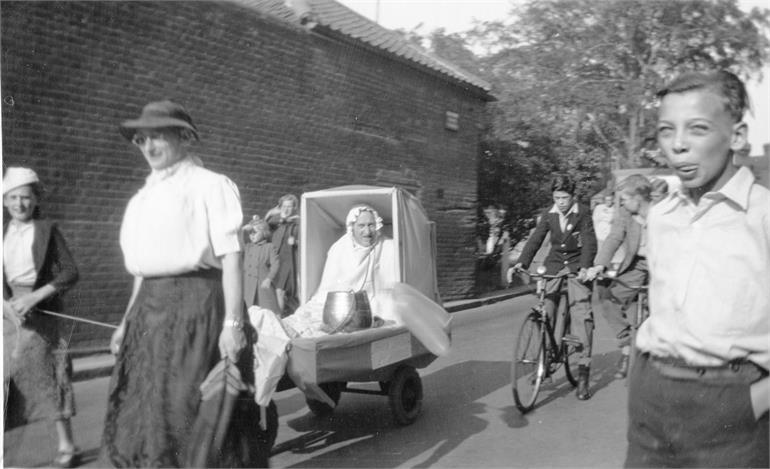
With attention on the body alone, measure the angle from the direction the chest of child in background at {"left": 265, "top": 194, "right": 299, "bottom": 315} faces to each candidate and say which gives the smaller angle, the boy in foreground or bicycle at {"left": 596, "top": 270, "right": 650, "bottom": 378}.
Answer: the boy in foreground

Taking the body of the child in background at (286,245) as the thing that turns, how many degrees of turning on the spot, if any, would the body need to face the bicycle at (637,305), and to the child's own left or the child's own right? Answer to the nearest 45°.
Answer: approximately 90° to the child's own left

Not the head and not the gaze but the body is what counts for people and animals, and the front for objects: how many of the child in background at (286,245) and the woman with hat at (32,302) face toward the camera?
2

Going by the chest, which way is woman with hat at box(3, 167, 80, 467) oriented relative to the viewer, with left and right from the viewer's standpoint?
facing the viewer

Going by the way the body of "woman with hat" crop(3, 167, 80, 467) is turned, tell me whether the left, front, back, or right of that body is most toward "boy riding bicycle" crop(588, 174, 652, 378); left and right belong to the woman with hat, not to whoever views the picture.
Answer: left

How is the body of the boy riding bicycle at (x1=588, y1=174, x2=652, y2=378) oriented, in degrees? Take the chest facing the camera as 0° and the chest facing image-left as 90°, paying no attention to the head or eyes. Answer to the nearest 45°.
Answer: approximately 45°

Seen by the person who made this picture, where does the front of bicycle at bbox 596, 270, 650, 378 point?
facing the viewer and to the left of the viewer

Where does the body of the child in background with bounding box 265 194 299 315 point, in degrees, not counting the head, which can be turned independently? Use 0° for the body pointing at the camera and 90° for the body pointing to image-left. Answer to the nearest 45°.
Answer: approximately 0°

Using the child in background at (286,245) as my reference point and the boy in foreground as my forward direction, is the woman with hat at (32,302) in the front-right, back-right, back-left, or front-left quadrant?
front-right

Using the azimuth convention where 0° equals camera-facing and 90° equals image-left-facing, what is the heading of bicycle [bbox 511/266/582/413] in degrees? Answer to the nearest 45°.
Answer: approximately 45°

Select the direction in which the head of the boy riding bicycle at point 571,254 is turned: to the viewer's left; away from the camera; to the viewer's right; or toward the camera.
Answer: toward the camera

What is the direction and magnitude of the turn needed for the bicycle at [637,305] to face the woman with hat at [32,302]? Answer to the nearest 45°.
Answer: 0° — it already faces them
